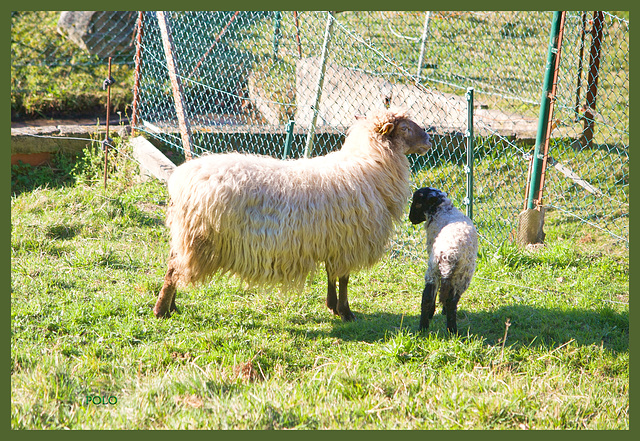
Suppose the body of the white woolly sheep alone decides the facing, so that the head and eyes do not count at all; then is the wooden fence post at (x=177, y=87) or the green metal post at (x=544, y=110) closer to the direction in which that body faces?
the green metal post

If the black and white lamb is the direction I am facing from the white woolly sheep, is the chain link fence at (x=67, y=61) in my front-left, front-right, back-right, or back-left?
back-left

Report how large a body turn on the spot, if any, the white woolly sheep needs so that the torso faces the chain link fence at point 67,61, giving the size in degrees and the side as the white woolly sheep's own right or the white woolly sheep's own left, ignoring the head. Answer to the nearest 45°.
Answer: approximately 135° to the white woolly sheep's own left

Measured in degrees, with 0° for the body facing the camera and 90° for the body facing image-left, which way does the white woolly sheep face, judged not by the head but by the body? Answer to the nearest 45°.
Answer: approximately 270°

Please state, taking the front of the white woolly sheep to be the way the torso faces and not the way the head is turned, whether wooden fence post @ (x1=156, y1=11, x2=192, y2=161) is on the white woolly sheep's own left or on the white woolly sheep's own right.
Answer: on the white woolly sheep's own left

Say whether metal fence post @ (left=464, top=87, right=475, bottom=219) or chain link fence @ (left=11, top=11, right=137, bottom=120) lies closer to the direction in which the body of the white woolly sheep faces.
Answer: the metal fence post

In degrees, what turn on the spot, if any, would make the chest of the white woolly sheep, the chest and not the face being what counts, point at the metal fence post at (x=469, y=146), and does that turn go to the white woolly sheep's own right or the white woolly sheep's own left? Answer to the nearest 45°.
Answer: approximately 45° to the white woolly sheep's own left
